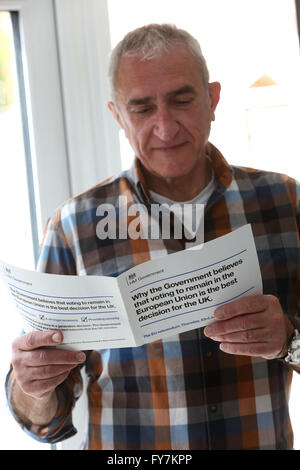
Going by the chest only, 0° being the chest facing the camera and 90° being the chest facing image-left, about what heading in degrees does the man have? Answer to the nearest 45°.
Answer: approximately 0°
